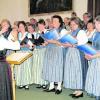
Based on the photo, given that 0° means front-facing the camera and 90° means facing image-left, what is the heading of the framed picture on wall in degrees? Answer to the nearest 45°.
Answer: approximately 45°
